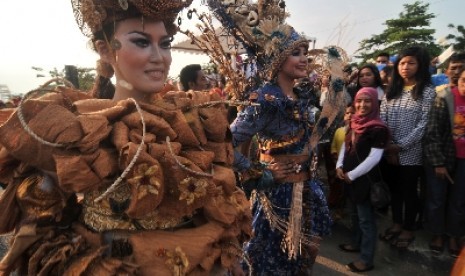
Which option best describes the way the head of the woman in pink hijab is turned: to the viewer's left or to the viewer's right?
to the viewer's left

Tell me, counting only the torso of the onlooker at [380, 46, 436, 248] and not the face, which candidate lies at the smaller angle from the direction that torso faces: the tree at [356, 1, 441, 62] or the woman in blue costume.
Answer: the woman in blue costume

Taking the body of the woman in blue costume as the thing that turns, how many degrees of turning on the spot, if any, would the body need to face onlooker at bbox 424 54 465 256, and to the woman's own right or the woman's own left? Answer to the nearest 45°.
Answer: approximately 90° to the woman's own left

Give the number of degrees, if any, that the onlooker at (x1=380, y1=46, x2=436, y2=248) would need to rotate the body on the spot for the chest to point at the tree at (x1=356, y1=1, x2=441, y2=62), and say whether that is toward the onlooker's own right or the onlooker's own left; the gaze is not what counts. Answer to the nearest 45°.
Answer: approximately 135° to the onlooker's own right

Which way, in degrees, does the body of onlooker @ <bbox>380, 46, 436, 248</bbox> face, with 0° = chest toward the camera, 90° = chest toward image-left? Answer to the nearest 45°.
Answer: approximately 45°

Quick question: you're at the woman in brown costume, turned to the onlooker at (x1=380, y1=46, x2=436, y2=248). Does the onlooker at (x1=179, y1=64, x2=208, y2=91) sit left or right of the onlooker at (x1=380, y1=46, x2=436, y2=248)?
left
